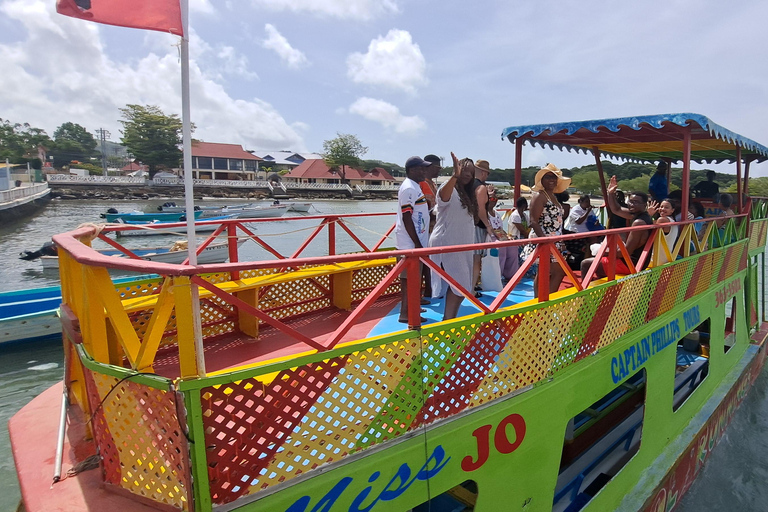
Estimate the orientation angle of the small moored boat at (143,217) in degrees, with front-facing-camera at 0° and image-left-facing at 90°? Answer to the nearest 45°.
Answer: approximately 270°

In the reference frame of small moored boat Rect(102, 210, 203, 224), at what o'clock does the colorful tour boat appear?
The colorful tour boat is roughly at 3 o'clock from the small moored boat.

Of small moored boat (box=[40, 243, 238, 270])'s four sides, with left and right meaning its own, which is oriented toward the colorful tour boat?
right

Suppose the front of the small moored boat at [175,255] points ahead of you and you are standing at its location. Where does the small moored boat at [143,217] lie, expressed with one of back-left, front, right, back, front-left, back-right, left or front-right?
left

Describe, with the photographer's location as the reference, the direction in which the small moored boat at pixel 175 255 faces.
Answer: facing to the right of the viewer

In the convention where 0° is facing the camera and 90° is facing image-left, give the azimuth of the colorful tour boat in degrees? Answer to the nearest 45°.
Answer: approximately 45°

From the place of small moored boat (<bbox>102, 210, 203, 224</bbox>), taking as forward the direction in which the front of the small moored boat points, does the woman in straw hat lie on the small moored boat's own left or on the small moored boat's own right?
on the small moored boat's own right

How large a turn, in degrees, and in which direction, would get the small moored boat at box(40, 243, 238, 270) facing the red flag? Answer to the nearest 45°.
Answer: approximately 90° to its right
